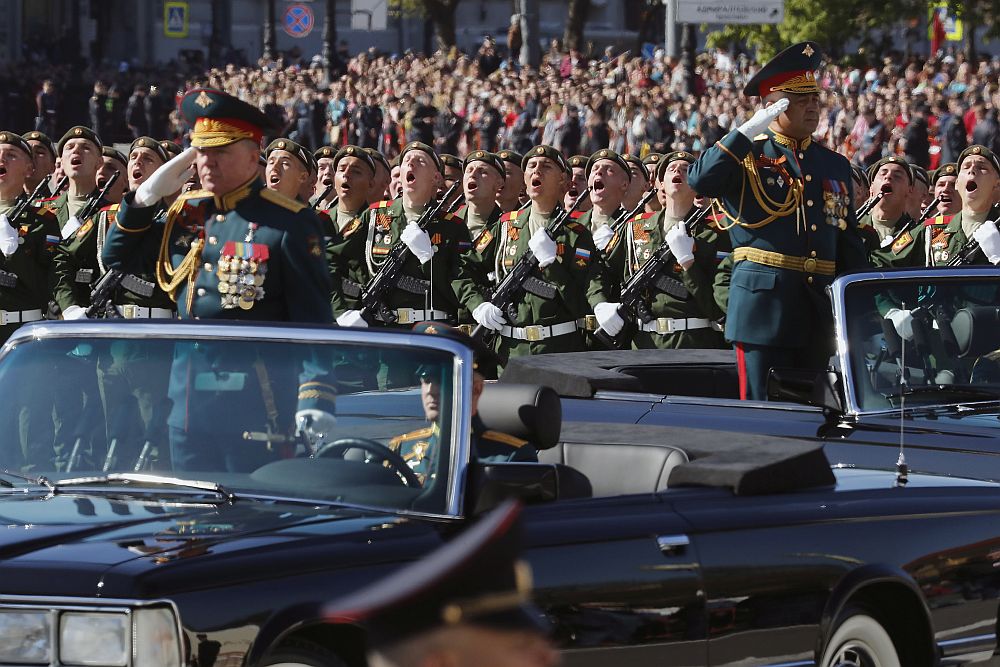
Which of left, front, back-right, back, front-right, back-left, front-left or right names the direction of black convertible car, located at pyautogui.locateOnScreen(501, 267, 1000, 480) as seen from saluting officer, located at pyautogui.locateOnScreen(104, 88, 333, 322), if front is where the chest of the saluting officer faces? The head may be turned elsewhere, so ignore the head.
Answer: back-left

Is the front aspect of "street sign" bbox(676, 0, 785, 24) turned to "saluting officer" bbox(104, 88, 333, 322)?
yes

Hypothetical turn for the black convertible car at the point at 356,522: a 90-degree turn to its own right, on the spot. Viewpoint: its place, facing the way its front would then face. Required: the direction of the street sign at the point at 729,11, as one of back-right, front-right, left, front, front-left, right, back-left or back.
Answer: front-right

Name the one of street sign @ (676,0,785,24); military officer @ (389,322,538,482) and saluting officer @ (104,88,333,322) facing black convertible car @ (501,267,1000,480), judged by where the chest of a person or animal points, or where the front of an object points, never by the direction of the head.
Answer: the street sign

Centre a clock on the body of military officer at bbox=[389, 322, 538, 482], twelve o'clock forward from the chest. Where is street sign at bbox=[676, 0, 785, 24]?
The street sign is roughly at 5 o'clock from the military officer.

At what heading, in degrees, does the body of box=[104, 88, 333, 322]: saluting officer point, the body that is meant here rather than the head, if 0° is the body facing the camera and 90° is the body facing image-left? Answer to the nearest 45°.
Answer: approximately 45°
